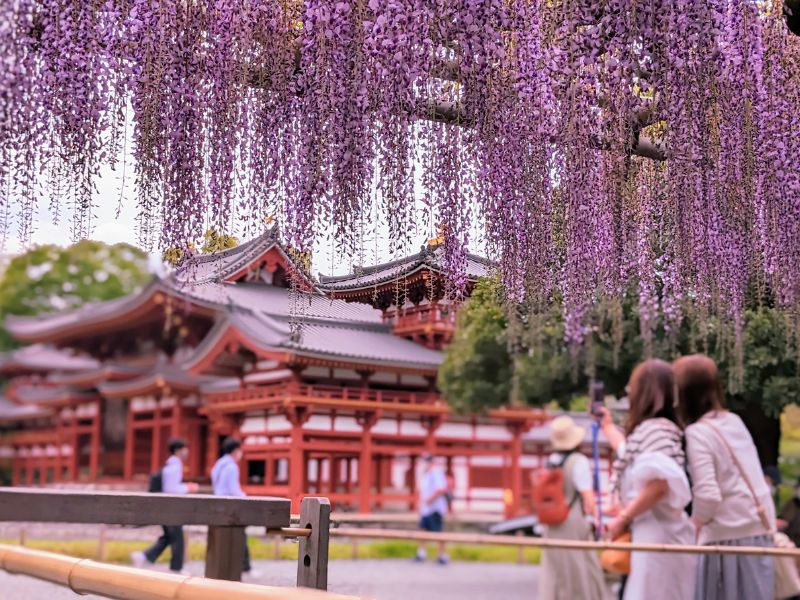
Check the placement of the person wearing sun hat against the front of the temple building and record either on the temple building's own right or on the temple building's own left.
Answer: on the temple building's own left

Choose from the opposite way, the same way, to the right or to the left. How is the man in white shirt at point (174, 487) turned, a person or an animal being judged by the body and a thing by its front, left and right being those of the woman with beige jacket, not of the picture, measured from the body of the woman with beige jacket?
to the right

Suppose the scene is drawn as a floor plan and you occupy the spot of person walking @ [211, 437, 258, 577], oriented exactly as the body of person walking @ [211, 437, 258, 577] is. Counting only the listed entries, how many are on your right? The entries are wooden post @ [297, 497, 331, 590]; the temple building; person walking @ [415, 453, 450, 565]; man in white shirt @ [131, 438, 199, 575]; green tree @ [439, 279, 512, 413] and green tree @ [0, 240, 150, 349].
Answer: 1

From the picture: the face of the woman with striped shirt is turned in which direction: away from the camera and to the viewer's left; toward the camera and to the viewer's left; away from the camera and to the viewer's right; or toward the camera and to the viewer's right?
away from the camera and to the viewer's left

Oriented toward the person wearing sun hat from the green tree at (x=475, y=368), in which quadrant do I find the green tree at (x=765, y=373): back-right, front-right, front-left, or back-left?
front-left

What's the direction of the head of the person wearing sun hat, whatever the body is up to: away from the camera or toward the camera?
away from the camera

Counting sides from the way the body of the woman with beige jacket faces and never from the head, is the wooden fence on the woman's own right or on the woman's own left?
on the woman's own left

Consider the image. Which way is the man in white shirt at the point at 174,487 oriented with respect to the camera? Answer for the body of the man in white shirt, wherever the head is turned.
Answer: to the viewer's right

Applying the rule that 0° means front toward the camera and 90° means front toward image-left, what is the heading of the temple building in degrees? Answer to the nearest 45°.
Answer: approximately 45°

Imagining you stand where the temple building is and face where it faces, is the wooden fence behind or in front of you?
in front

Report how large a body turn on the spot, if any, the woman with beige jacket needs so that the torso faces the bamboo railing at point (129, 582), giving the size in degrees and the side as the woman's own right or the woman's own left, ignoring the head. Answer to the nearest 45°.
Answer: approximately 90° to the woman's own left

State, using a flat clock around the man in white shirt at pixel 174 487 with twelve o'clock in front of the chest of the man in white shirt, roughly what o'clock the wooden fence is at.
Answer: The wooden fence is roughly at 3 o'clock from the man in white shirt.

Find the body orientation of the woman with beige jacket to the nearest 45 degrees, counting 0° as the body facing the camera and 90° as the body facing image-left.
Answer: approximately 135°

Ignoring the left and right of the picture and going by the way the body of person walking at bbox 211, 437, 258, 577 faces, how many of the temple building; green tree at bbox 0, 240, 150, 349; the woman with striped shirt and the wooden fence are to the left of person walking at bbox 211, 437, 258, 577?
2
